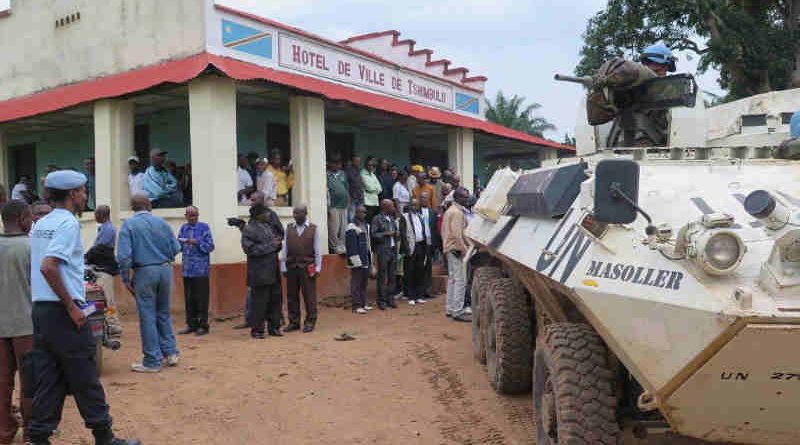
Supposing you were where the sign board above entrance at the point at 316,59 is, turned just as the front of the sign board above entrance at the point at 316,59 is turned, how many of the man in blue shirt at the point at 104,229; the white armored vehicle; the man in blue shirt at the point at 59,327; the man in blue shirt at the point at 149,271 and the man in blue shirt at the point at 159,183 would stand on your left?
0

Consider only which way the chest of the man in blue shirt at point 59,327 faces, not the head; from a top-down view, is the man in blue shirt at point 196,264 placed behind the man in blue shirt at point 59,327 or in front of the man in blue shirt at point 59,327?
in front

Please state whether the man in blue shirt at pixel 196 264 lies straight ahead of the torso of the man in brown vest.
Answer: no

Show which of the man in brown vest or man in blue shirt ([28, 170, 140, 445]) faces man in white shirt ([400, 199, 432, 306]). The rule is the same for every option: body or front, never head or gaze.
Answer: the man in blue shirt

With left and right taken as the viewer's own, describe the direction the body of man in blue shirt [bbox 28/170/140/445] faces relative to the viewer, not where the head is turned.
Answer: facing away from the viewer and to the right of the viewer

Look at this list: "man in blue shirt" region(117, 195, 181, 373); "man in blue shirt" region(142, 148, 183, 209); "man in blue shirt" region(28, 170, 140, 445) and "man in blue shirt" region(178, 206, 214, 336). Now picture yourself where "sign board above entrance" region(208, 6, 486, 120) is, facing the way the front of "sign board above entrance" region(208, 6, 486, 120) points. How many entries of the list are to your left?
0

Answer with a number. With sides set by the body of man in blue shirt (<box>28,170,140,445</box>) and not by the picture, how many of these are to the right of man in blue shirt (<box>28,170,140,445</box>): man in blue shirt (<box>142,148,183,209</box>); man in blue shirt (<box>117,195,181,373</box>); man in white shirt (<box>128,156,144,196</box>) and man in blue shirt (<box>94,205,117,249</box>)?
0

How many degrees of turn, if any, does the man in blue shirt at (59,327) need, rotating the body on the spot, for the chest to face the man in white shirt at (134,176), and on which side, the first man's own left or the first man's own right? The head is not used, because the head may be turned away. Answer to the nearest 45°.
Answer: approximately 45° to the first man's own left

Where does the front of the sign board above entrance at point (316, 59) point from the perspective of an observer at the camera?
facing the viewer and to the right of the viewer

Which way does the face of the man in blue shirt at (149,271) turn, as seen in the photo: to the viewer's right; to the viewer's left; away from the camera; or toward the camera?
away from the camera

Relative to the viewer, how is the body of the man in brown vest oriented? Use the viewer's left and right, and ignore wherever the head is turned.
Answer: facing the viewer

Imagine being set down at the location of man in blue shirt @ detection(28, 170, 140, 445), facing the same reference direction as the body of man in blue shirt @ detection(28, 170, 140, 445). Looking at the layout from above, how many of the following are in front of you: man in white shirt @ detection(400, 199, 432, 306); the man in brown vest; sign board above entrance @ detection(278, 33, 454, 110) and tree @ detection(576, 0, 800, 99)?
4

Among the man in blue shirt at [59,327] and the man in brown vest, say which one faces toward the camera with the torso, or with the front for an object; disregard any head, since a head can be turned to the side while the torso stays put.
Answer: the man in brown vest

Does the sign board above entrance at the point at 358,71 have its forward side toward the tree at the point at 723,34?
no

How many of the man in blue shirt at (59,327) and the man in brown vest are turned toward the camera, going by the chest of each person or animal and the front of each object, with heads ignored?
1

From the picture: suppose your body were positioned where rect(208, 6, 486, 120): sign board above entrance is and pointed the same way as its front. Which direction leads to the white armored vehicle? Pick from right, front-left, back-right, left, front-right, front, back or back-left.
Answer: front-right

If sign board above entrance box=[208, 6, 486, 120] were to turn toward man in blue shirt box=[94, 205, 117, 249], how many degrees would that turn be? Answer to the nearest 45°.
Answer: approximately 90° to its right
